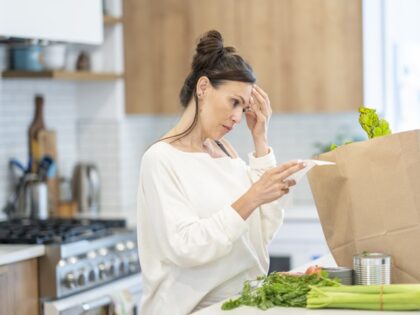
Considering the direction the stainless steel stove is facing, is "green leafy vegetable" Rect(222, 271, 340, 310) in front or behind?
in front

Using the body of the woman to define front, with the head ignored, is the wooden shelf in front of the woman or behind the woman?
behind

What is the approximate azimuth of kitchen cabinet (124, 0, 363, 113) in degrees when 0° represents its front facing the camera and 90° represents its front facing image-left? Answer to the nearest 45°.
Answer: approximately 0°

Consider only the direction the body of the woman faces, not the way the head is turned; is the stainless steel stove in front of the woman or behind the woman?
behind

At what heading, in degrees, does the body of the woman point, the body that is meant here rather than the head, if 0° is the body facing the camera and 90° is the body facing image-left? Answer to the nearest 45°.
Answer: approximately 315°

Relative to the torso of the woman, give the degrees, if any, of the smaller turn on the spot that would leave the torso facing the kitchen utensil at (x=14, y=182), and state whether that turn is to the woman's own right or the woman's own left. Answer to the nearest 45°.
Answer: approximately 180°

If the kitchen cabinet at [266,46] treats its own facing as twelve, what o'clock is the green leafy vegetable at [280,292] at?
The green leafy vegetable is roughly at 12 o'clock from the kitchen cabinet.

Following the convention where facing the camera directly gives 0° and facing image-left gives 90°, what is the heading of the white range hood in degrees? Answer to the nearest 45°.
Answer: approximately 315°

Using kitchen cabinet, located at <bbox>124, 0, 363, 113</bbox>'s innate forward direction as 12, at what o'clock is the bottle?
The bottle is roughly at 3 o'clock from the kitchen cabinet.

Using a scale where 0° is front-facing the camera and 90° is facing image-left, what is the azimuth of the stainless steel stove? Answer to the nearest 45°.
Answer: approximately 315°
